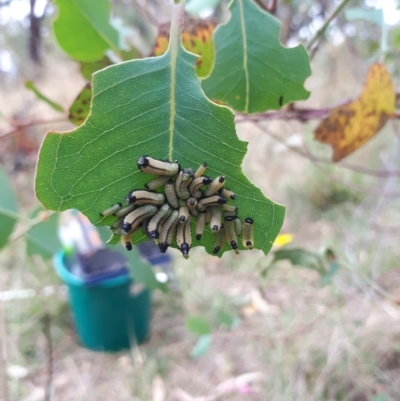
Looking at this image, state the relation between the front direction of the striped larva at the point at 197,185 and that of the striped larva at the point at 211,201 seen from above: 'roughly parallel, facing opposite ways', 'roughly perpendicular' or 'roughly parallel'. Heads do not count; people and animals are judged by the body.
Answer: roughly parallel

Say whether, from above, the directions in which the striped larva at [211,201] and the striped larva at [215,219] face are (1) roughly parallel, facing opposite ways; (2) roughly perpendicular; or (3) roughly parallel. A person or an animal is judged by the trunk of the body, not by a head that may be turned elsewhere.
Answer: roughly perpendicular

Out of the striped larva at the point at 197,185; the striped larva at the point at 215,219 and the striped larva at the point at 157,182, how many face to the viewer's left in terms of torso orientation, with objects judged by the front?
1

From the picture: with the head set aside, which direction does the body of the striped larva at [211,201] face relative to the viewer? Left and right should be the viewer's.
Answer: facing to the right of the viewer

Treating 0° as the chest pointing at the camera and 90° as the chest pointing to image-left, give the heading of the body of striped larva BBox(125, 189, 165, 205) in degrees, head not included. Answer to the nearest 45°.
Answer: approximately 90°

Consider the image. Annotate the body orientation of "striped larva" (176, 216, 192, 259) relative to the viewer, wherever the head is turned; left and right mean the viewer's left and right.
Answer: facing the viewer

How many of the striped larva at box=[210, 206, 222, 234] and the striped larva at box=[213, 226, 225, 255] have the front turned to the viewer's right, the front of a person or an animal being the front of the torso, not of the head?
0

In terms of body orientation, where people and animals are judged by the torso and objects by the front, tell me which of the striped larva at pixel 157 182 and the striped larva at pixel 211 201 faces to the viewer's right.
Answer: the striped larva at pixel 211 201

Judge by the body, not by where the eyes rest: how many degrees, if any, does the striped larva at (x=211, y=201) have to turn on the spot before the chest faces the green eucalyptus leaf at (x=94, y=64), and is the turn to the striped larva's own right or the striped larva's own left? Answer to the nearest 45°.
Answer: approximately 135° to the striped larva's own left
